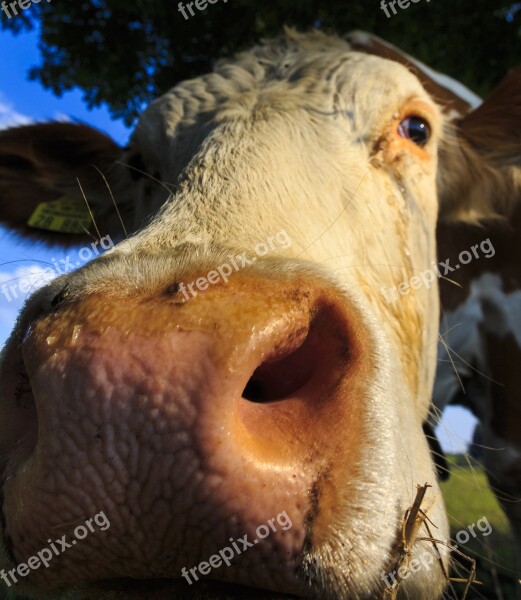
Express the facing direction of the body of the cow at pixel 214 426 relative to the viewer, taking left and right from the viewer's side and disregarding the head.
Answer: facing the viewer and to the left of the viewer
